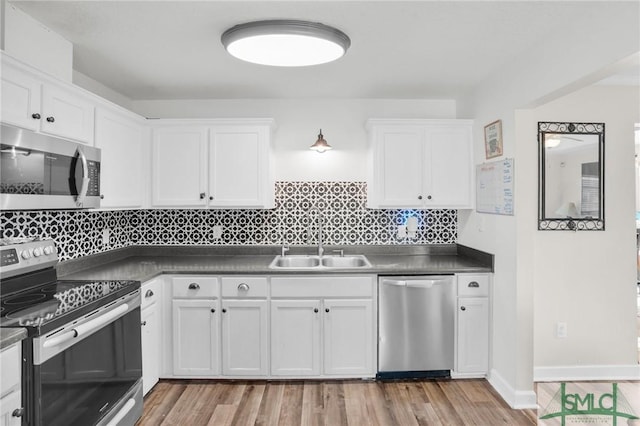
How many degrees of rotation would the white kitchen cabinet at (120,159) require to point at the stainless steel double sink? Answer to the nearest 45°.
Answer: approximately 45° to its left

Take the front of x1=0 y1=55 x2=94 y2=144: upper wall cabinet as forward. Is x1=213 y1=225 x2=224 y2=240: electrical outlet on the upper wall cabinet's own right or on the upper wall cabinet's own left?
on the upper wall cabinet's own left

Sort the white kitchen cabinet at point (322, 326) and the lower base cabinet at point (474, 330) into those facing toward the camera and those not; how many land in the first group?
2

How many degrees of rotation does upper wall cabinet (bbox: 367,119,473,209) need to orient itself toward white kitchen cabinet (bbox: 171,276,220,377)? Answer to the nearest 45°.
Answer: approximately 45° to its right

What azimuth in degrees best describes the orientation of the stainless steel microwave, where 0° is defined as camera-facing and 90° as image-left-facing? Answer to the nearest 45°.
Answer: approximately 315°

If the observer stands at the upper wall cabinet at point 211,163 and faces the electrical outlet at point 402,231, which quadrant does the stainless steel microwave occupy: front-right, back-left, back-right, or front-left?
back-right
